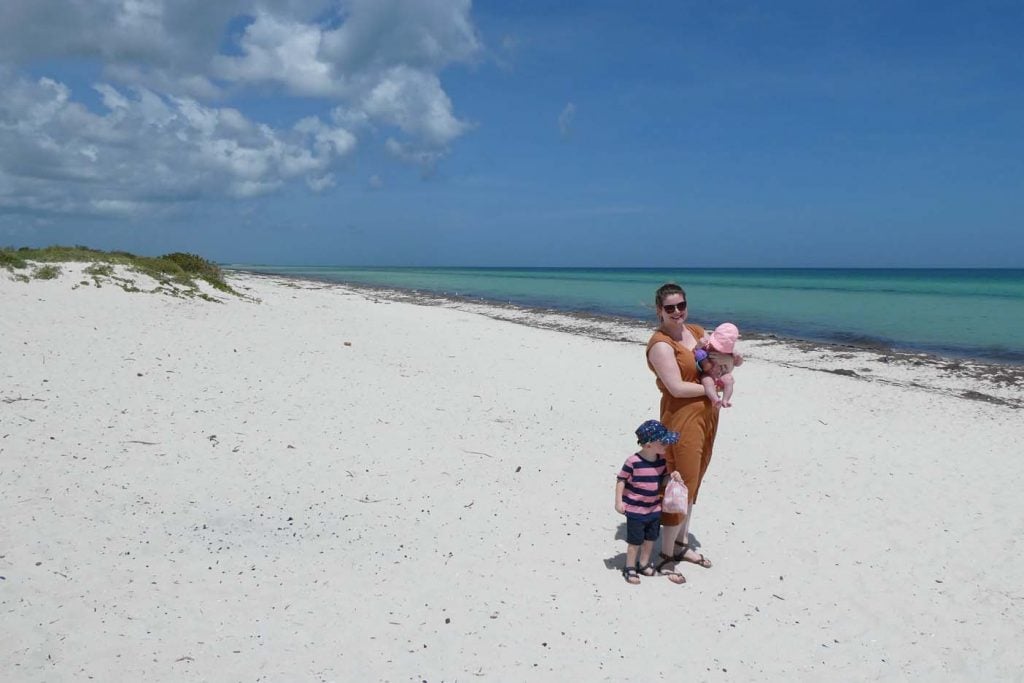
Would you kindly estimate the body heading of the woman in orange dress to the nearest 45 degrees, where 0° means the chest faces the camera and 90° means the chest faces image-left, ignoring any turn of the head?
approximately 315°

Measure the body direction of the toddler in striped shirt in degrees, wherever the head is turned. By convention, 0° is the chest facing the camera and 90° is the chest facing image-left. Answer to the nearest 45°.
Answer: approximately 315°

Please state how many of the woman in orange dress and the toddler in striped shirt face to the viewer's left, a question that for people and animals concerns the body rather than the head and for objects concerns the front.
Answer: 0
